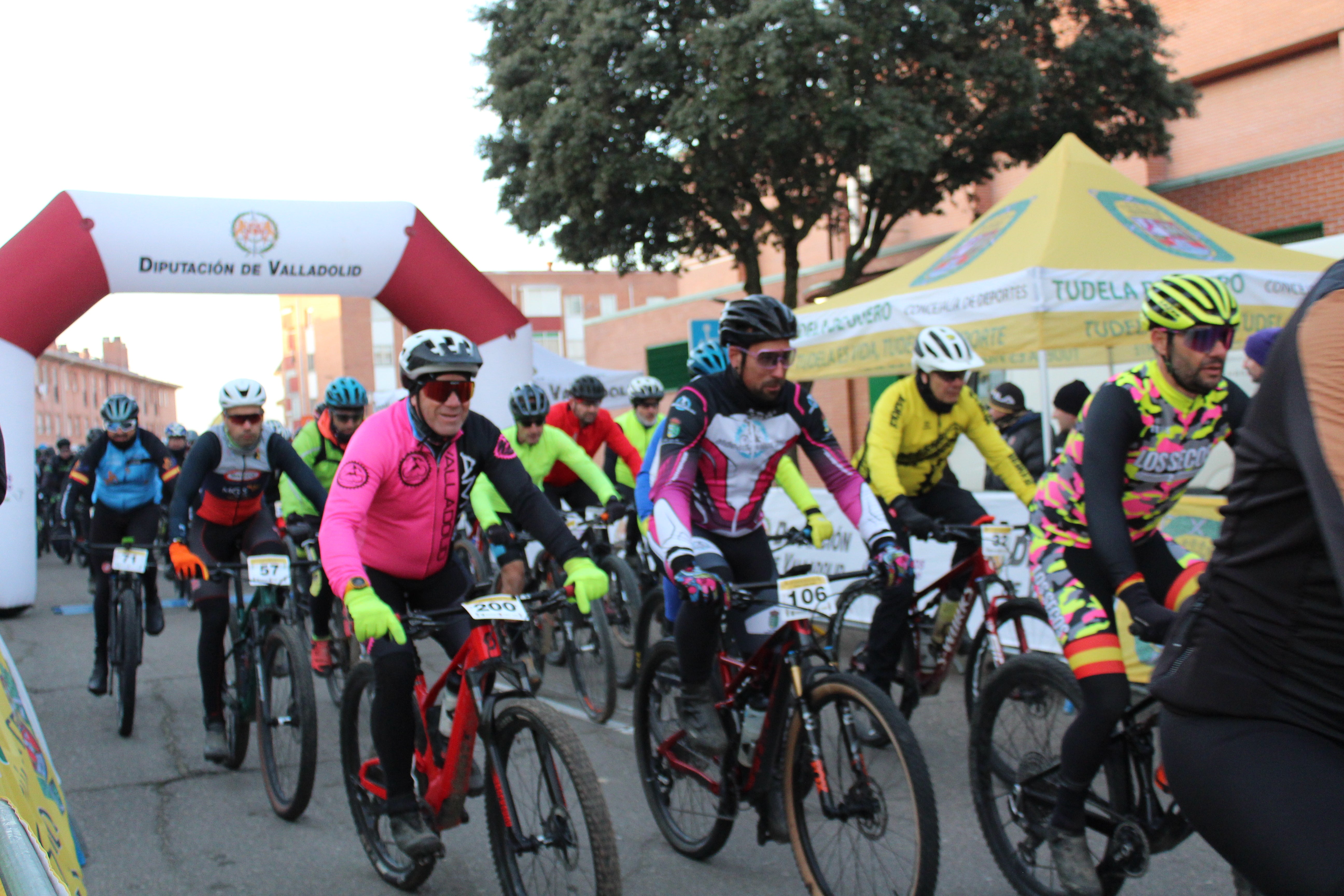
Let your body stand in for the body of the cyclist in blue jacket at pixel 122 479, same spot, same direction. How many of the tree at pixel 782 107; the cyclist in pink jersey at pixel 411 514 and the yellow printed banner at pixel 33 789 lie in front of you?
2

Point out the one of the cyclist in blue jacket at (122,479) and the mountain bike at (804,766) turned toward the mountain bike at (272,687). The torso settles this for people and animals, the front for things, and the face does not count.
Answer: the cyclist in blue jacket

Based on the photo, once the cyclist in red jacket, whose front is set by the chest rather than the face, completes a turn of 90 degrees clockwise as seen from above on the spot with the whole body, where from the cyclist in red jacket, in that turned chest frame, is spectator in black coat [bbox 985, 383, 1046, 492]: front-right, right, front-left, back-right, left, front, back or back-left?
back-left

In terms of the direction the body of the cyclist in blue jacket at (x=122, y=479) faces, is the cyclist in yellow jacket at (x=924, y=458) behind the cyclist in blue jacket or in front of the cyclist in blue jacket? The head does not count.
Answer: in front

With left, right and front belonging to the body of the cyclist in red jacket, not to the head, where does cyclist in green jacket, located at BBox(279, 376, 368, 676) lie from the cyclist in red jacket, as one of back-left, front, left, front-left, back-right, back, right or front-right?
right

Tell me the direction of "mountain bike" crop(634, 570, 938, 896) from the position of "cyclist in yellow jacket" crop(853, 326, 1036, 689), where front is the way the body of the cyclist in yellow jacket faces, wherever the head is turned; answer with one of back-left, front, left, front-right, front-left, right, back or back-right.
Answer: front-right

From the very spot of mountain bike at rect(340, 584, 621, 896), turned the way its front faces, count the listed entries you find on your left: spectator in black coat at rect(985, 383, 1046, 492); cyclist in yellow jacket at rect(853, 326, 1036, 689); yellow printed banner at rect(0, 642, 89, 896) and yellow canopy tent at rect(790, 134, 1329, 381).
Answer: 3

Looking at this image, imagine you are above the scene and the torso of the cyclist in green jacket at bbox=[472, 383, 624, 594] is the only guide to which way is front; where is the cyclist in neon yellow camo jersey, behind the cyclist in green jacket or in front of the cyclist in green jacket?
in front

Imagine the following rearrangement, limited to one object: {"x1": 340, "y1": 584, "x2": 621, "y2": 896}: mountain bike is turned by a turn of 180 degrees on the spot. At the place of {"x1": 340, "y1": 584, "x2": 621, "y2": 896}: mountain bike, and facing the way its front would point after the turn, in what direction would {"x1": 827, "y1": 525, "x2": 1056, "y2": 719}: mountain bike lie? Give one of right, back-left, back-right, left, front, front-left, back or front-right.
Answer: right

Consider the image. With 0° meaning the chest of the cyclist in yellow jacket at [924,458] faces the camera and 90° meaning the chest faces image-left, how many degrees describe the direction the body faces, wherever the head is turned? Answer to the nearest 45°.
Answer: approximately 315°

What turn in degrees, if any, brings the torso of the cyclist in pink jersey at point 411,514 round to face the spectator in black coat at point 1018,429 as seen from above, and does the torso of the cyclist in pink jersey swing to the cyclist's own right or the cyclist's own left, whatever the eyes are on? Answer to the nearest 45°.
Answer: approximately 90° to the cyclist's own left

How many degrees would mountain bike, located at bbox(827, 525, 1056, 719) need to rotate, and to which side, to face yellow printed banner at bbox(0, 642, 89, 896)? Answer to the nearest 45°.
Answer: approximately 45° to its right
